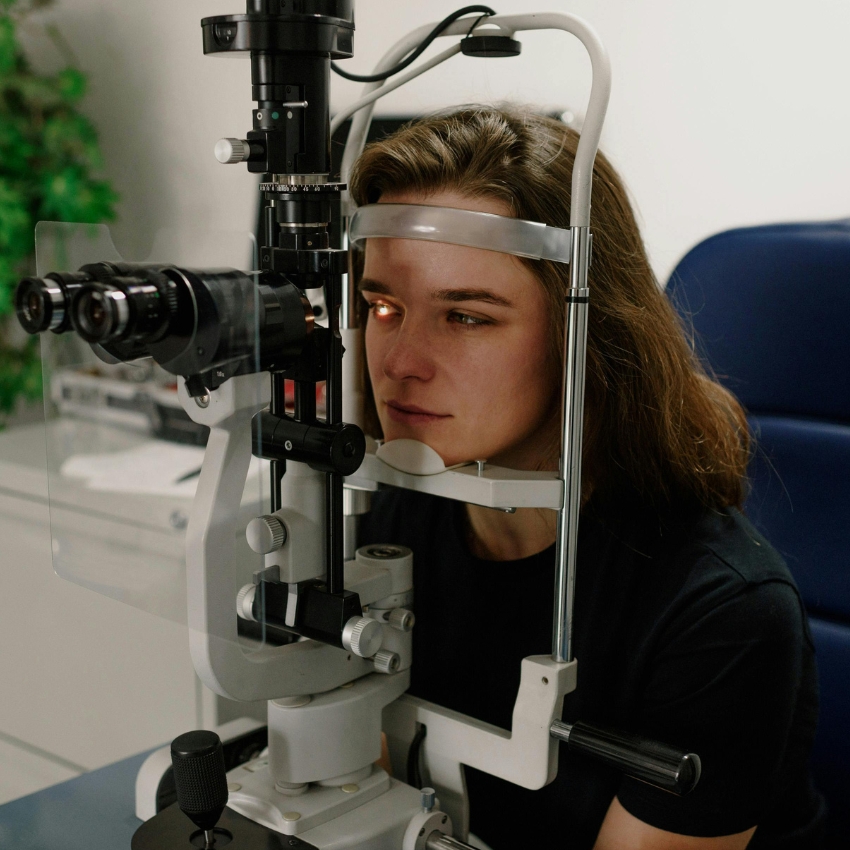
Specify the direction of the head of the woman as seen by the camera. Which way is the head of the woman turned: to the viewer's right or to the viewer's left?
to the viewer's left

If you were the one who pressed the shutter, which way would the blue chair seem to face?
facing the viewer and to the left of the viewer

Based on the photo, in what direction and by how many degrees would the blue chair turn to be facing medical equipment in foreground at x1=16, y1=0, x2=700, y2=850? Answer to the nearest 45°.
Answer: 0° — it already faces it
